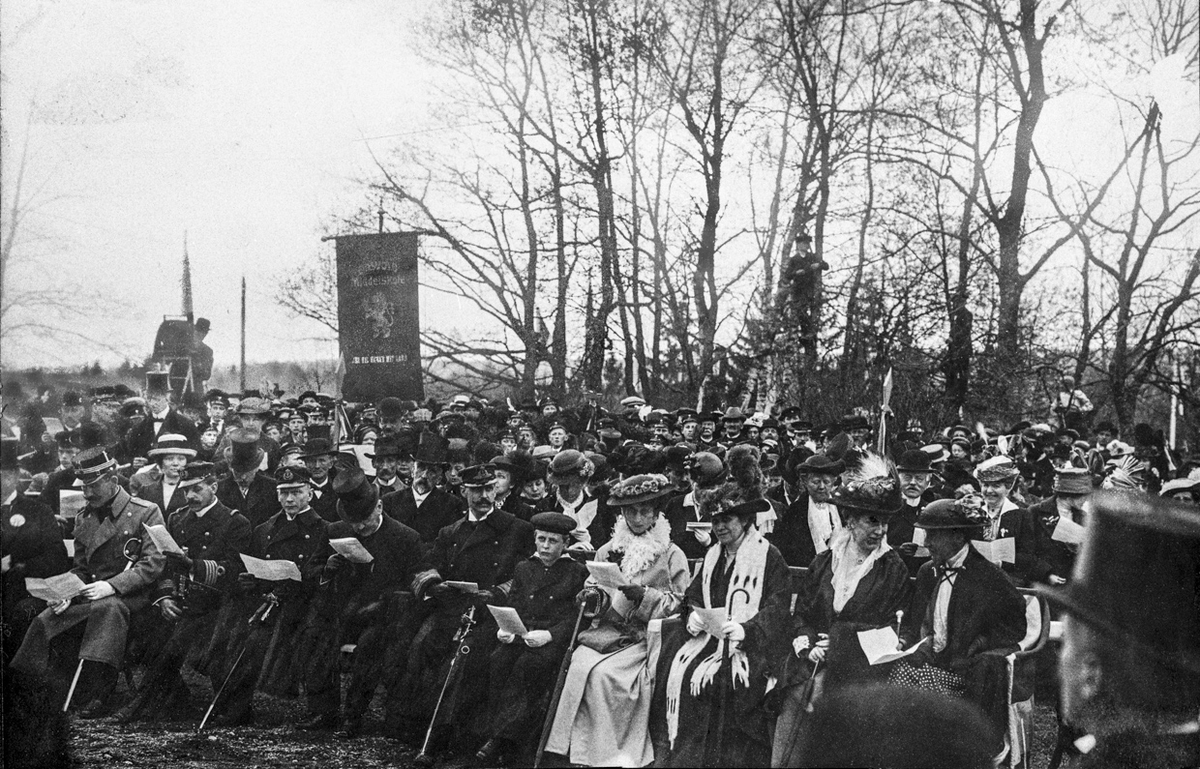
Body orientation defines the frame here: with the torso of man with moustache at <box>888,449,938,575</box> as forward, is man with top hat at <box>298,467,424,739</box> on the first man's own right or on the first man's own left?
on the first man's own right

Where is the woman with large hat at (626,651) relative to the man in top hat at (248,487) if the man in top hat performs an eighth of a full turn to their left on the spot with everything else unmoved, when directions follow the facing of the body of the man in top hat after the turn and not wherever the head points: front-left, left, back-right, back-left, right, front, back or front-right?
front

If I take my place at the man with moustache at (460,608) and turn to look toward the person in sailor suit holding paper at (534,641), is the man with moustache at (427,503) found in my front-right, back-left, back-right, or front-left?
back-left

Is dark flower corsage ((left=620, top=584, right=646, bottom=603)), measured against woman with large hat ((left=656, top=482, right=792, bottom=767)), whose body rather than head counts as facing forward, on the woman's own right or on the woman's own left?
on the woman's own right

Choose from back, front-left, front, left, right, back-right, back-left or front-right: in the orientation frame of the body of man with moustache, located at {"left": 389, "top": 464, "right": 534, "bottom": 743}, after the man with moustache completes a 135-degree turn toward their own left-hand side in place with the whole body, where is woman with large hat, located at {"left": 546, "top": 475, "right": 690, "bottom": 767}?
right

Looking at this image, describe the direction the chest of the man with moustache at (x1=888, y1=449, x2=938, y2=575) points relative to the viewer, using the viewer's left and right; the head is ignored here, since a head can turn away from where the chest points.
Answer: facing the viewer

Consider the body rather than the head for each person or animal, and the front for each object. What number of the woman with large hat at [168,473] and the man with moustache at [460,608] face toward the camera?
2

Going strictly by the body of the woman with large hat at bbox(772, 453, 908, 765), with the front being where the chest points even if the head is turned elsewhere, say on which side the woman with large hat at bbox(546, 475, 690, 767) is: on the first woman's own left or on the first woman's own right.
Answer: on the first woman's own right

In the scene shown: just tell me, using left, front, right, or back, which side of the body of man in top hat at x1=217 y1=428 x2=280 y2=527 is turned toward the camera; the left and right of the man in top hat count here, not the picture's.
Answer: front

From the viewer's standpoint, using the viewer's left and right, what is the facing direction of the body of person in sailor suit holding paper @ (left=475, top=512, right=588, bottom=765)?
facing the viewer and to the left of the viewer

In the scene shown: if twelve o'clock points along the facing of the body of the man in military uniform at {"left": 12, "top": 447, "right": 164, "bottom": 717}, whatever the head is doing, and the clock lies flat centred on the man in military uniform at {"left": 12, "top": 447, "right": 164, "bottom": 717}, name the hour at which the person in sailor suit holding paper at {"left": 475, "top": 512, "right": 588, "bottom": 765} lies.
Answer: the person in sailor suit holding paper at {"left": 475, "top": 512, "right": 588, "bottom": 765} is roughly at 9 o'clock from the man in military uniform at {"left": 12, "top": 447, "right": 164, "bottom": 717}.

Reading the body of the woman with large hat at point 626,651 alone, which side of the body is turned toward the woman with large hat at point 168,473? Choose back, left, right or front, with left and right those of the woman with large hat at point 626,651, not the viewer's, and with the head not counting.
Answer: right

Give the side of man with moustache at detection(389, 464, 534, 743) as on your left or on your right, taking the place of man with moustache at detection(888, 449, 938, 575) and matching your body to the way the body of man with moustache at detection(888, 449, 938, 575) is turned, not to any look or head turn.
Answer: on your right

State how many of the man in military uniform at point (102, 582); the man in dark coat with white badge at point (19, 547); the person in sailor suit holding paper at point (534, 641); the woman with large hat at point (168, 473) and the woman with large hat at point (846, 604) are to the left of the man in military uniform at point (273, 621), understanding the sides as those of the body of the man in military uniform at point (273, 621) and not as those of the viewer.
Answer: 2

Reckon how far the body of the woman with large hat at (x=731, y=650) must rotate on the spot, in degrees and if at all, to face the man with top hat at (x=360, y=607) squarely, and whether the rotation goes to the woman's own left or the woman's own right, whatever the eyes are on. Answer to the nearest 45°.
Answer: approximately 45° to the woman's own right
